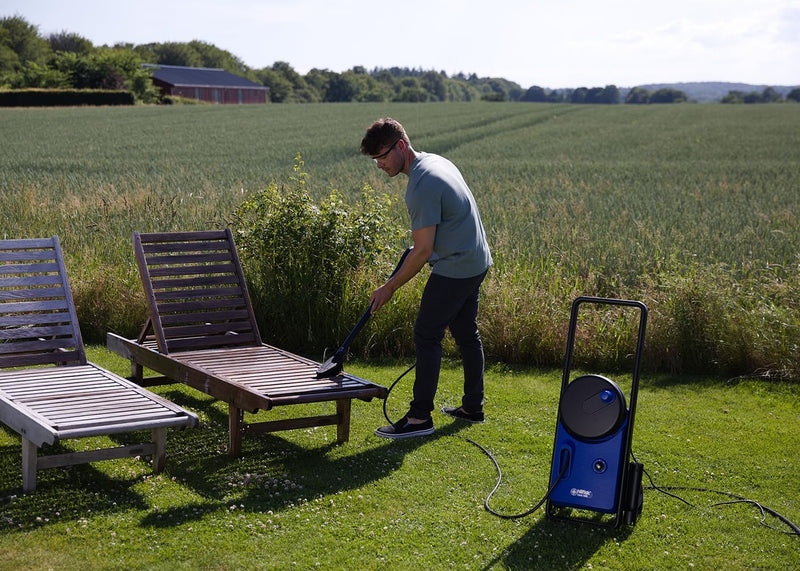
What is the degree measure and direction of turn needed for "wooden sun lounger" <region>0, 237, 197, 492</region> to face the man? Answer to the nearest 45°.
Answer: approximately 45° to its left

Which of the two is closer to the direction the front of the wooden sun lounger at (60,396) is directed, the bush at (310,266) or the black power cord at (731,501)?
the black power cord

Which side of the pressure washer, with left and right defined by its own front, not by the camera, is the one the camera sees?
front

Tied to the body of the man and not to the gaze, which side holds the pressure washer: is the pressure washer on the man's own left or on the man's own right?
on the man's own left

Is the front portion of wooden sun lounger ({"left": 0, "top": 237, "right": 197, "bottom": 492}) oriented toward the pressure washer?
yes

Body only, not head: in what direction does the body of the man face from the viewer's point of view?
to the viewer's left

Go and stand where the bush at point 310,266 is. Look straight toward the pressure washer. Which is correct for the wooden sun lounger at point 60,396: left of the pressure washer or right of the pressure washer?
right

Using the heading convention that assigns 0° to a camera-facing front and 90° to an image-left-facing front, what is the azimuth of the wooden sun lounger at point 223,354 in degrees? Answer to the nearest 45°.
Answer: approximately 315°

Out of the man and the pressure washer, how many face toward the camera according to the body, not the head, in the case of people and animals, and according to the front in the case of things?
1

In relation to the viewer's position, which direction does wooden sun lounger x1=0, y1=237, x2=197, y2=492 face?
facing the viewer and to the right of the viewer

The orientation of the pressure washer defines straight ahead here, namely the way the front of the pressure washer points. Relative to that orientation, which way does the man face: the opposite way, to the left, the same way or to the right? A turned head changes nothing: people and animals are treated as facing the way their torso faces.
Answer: to the right

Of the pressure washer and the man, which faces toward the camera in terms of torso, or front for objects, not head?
the pressure washer

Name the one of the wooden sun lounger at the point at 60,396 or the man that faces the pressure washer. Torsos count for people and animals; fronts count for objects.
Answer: the wooden sun lounger

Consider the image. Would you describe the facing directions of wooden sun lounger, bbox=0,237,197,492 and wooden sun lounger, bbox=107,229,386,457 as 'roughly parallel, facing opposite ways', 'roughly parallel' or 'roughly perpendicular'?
roughly parallel

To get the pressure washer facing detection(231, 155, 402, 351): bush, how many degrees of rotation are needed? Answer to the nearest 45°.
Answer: approximately 135° to its right

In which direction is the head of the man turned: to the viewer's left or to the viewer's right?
to the viewer's left

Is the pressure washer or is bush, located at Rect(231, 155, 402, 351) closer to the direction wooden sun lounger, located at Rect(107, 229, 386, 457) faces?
the pressure washer

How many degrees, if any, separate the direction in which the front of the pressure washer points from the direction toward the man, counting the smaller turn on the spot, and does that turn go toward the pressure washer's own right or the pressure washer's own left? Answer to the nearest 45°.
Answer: approximately 135° to the pressure washer's own right
